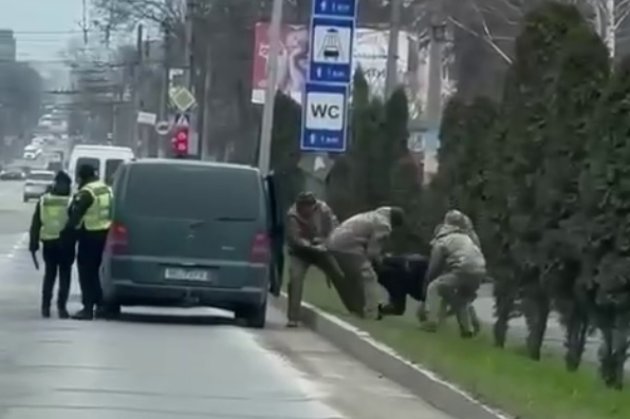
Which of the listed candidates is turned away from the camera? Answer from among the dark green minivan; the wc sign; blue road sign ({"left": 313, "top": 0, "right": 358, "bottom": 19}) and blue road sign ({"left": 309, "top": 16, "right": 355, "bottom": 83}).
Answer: the dark green minivan

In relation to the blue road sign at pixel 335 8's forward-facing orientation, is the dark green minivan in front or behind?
in front

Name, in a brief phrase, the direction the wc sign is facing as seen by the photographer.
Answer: facing the viewer

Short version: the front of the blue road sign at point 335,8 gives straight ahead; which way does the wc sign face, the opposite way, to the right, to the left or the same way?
the same way

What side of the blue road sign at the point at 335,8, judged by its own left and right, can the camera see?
front

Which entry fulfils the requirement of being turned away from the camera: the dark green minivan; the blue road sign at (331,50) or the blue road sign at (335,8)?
the dark green minivan

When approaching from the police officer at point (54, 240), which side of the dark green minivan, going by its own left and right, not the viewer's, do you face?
left

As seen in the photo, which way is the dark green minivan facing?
away from the camera

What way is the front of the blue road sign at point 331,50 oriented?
toward the camera

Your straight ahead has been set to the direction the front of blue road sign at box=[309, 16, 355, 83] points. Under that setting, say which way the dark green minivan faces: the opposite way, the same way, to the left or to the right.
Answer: the opposite way

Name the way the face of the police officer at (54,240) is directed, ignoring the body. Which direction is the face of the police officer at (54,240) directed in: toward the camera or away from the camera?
away from the camera

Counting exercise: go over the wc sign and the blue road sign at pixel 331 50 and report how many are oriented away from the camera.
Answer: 0

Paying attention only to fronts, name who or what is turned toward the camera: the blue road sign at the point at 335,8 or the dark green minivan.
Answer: the blue road sign
